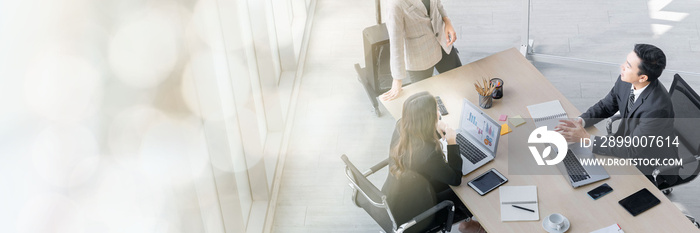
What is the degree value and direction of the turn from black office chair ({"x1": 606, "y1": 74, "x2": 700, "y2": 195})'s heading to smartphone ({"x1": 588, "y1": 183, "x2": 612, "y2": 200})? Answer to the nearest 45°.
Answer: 0° — it already faces it

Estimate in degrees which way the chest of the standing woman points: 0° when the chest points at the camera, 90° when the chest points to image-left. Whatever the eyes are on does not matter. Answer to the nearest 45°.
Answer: approximately 315°

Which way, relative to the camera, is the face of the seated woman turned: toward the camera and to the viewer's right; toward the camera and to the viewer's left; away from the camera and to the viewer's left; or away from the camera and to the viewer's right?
away from the camera and to the viewer's right

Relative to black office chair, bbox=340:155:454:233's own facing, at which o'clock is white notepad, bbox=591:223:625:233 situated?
The white notepad is roughly at 2 o'clock from the black office chair.

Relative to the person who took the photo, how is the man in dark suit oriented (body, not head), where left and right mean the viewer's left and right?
facing the viewer and to the left of the viewer

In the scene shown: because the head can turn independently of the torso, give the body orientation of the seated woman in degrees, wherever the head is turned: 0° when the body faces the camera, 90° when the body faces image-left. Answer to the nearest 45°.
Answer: approximately 225°

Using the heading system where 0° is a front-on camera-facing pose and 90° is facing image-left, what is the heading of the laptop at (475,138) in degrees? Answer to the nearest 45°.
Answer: approximately 45°

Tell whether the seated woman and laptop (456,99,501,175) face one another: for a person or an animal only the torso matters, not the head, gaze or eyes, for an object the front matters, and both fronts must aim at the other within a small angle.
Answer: yes

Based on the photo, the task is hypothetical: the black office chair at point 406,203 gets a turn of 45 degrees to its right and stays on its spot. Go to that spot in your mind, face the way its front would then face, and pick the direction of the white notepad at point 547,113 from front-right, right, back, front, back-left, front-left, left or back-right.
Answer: front-left

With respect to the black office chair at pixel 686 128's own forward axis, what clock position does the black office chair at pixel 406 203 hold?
the black office chair at pixel 406 203 is roughly at 12 o'clock from the black office chair at pixel 686 128.

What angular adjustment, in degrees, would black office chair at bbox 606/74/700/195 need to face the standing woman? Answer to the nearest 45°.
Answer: approximately 45° to its right

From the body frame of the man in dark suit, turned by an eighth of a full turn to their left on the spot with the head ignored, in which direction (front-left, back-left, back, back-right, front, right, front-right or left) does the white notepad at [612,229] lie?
front

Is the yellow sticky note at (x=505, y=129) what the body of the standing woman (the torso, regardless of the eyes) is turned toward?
yes

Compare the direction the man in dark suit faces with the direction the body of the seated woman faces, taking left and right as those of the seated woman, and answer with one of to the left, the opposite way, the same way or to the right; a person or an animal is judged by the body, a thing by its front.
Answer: the opposite way

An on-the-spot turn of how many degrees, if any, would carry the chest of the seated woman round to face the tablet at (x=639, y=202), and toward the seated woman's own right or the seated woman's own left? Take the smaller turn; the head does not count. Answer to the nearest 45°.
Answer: approximately 45° to the seated woman's own right

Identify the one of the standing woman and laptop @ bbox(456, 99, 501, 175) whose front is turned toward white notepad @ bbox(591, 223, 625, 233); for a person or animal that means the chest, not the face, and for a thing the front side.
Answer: the standing woman

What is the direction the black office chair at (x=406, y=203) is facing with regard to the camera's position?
facing away from the viewer and to the right of the viewer

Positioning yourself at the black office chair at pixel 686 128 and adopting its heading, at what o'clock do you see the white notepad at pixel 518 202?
The white notepad is roughly at 12 o'clock from the black office chair.
